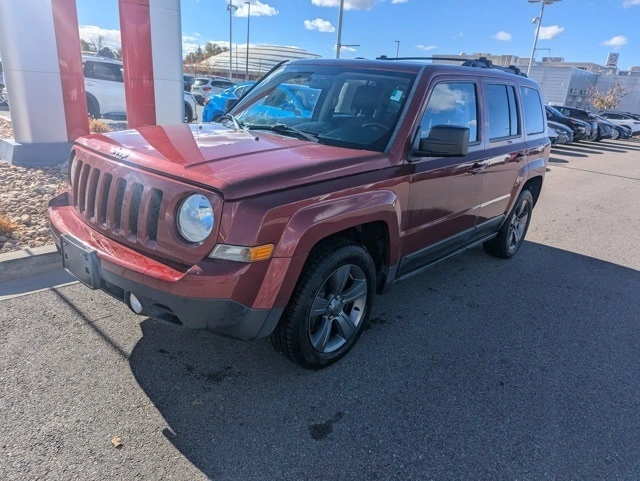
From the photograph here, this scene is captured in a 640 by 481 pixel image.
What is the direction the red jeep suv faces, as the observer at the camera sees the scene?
facing the viewer and to the left of the viewer

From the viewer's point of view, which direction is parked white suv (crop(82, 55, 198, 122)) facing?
to the viewer's right

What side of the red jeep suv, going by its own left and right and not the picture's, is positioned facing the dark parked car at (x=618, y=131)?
back

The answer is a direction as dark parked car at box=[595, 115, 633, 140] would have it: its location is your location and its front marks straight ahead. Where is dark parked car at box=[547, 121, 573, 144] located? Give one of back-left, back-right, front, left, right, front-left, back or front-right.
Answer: front-right

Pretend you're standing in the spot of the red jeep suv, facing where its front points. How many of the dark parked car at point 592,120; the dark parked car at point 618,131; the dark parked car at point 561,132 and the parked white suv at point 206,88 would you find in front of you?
0

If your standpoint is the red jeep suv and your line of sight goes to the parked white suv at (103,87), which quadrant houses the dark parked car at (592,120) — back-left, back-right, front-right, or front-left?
front-right

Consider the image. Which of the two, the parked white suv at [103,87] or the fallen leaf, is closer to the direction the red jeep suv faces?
the fallen leaf

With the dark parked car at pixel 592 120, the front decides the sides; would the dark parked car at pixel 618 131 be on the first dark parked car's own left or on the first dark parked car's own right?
on the first dark parked car's own left

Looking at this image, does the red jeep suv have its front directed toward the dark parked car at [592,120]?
no

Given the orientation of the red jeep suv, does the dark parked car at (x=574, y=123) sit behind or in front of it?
behind

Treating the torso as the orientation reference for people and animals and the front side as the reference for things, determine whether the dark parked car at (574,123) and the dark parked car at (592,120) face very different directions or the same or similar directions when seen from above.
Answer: same or similar directions
